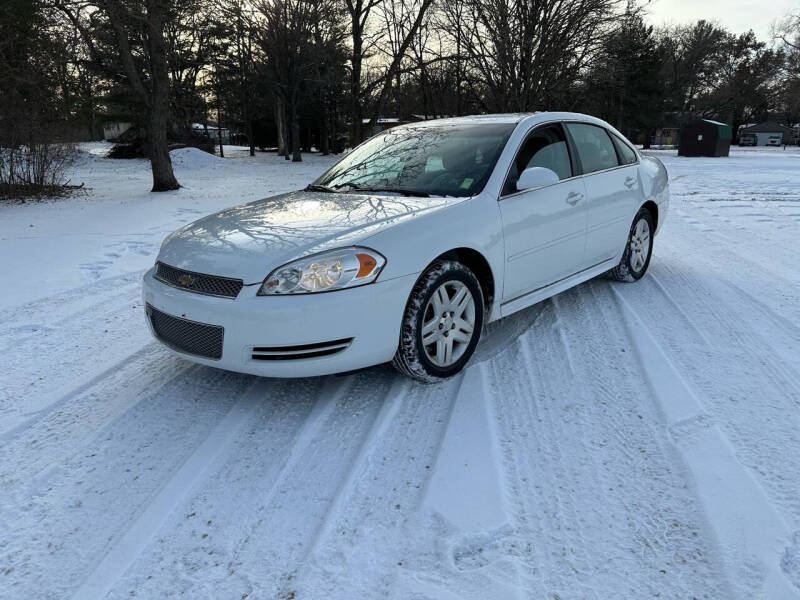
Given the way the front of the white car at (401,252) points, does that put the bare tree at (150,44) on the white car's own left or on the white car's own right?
on the white car's own right

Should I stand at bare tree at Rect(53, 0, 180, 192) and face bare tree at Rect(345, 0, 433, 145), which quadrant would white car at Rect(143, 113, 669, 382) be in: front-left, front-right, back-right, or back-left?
back-right

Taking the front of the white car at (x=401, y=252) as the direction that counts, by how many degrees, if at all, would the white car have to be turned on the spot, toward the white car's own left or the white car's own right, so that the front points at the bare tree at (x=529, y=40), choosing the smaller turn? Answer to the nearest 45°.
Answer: approximately 135° to the white car's own right

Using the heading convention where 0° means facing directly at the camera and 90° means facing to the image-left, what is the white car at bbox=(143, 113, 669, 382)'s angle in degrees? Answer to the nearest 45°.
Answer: approximately 45°

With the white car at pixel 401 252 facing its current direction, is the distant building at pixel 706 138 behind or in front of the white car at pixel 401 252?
behind

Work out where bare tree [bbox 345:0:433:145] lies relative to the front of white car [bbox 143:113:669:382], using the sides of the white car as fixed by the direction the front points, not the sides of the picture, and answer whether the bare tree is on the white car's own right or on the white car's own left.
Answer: on the white car's own right

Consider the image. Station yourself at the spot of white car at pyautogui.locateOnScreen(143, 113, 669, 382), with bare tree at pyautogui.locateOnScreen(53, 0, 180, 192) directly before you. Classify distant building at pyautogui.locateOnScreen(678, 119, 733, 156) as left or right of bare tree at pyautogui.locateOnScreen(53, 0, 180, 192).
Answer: right
